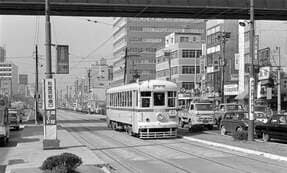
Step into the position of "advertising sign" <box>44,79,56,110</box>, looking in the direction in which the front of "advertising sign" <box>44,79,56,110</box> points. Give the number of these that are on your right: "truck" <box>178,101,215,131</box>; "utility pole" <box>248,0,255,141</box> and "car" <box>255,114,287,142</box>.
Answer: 0

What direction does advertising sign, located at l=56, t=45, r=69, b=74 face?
toward the camera

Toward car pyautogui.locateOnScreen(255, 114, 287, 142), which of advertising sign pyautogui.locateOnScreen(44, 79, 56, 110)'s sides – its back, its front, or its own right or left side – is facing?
left

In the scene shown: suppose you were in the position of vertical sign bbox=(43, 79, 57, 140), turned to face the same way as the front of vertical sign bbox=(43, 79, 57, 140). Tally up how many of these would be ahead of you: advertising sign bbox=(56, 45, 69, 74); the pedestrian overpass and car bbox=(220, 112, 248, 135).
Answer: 0

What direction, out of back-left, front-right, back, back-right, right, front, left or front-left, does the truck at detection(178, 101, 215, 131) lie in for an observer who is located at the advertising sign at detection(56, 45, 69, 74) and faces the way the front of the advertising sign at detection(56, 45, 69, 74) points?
back-left

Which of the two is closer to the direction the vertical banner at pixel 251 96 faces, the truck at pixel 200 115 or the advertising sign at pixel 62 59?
the advertising sign

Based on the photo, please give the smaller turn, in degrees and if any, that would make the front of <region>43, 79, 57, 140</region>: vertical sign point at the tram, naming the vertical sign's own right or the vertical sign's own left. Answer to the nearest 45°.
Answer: approximately 135° to the vertical sign's own left

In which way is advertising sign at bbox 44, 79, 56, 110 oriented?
toward the camera

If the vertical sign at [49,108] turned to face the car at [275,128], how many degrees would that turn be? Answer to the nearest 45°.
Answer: approximately 90° to its left
